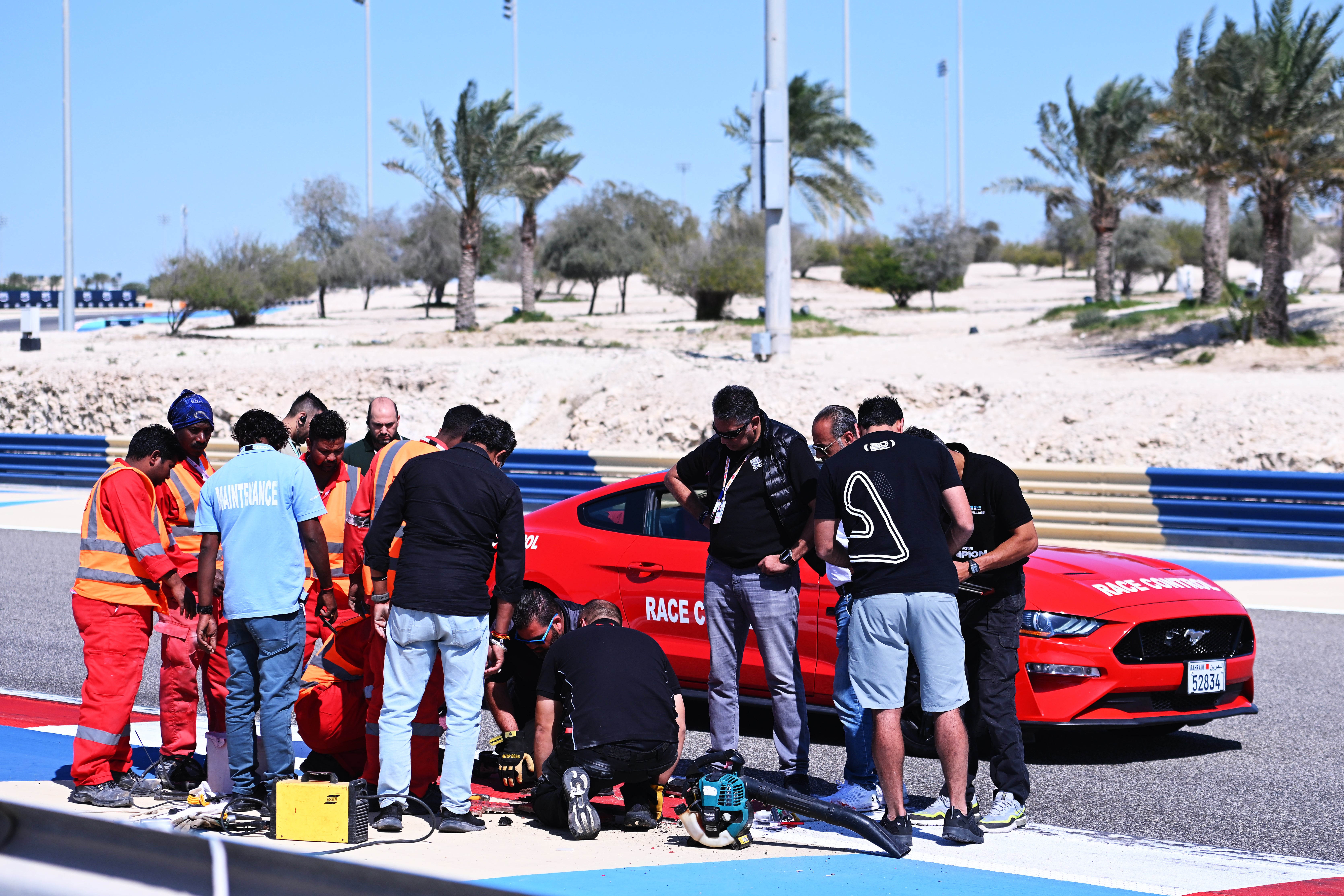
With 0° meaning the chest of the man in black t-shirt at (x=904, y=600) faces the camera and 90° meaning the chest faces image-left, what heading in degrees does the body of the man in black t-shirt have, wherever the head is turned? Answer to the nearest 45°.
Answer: approximately 180°

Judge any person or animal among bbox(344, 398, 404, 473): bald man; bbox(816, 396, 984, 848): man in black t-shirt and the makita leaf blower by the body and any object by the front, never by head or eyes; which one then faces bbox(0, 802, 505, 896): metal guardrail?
the bald man

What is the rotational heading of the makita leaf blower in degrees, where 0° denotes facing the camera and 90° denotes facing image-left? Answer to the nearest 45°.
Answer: approximately 270°

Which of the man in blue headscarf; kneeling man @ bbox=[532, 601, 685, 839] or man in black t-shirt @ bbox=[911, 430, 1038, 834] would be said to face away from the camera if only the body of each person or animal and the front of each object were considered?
the kneeling man

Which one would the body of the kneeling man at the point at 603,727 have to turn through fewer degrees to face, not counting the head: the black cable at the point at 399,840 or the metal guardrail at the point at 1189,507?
the metal guardrail

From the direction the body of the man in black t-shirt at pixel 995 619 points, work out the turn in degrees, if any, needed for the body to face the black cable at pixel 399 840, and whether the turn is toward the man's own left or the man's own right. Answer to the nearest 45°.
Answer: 0° — they already face it

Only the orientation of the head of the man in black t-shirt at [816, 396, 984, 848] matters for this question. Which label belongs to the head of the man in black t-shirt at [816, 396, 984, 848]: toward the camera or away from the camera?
away from the camera

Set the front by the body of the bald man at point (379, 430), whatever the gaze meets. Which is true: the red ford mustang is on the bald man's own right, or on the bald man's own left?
on the bald man's own left

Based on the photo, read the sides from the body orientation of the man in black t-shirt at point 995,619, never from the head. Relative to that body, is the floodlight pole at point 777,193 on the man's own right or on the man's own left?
on the man's own right

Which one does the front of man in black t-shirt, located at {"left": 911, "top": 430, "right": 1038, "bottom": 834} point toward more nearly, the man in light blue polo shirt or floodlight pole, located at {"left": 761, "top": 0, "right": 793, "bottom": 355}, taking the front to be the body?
the man in light blue polo shirt

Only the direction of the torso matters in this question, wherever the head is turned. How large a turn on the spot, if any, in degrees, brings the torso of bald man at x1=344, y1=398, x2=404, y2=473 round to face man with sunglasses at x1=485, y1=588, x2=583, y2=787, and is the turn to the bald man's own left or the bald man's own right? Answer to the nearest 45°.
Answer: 0° — they already face them

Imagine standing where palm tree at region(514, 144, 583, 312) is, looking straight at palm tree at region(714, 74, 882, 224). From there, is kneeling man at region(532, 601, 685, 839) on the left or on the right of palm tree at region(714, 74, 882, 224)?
right

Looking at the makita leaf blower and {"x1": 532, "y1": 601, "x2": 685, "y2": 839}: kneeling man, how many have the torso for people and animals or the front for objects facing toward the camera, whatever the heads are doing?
0
